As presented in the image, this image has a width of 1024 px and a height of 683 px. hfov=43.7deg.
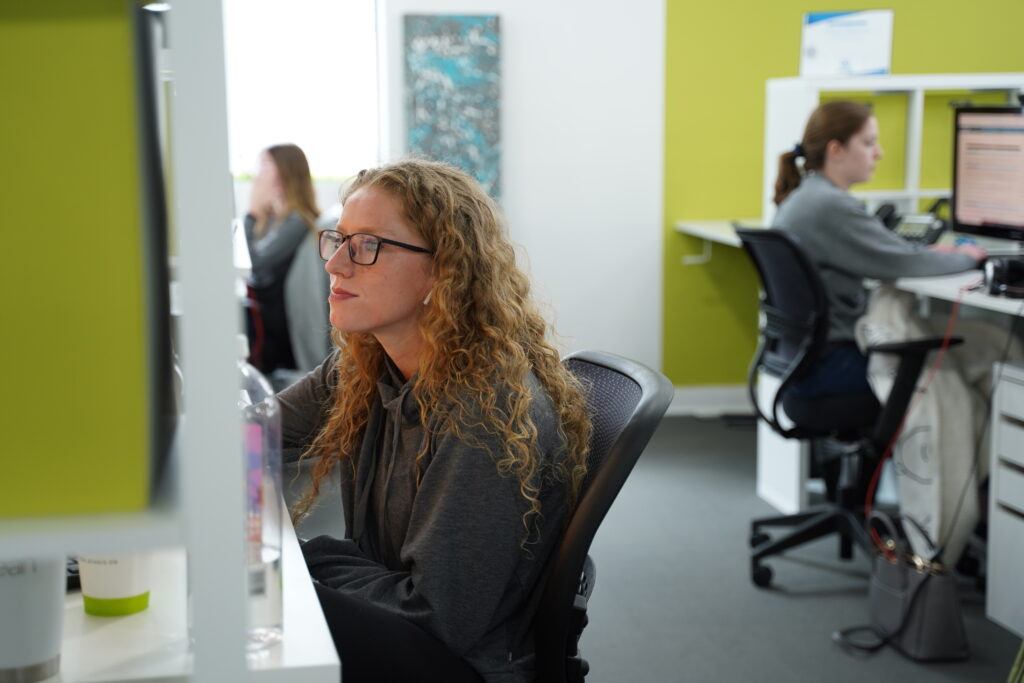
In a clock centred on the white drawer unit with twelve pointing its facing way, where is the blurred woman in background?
The blurred woman in background is roughly at 2 o'clock from the white drawer unit.

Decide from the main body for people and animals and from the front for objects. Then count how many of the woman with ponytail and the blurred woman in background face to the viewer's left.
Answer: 1

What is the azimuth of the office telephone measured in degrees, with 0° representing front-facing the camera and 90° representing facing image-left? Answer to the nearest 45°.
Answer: approximately 45°

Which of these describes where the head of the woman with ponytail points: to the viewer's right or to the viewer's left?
to the viewer's right

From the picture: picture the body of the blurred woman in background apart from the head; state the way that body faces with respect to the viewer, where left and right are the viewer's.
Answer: facing to the left of the viewer

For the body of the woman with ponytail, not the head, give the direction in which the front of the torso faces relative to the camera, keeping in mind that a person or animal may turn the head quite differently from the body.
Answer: to the viewer's right

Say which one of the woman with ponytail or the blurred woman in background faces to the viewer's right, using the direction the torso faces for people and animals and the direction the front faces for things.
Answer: the woman with ponytail
